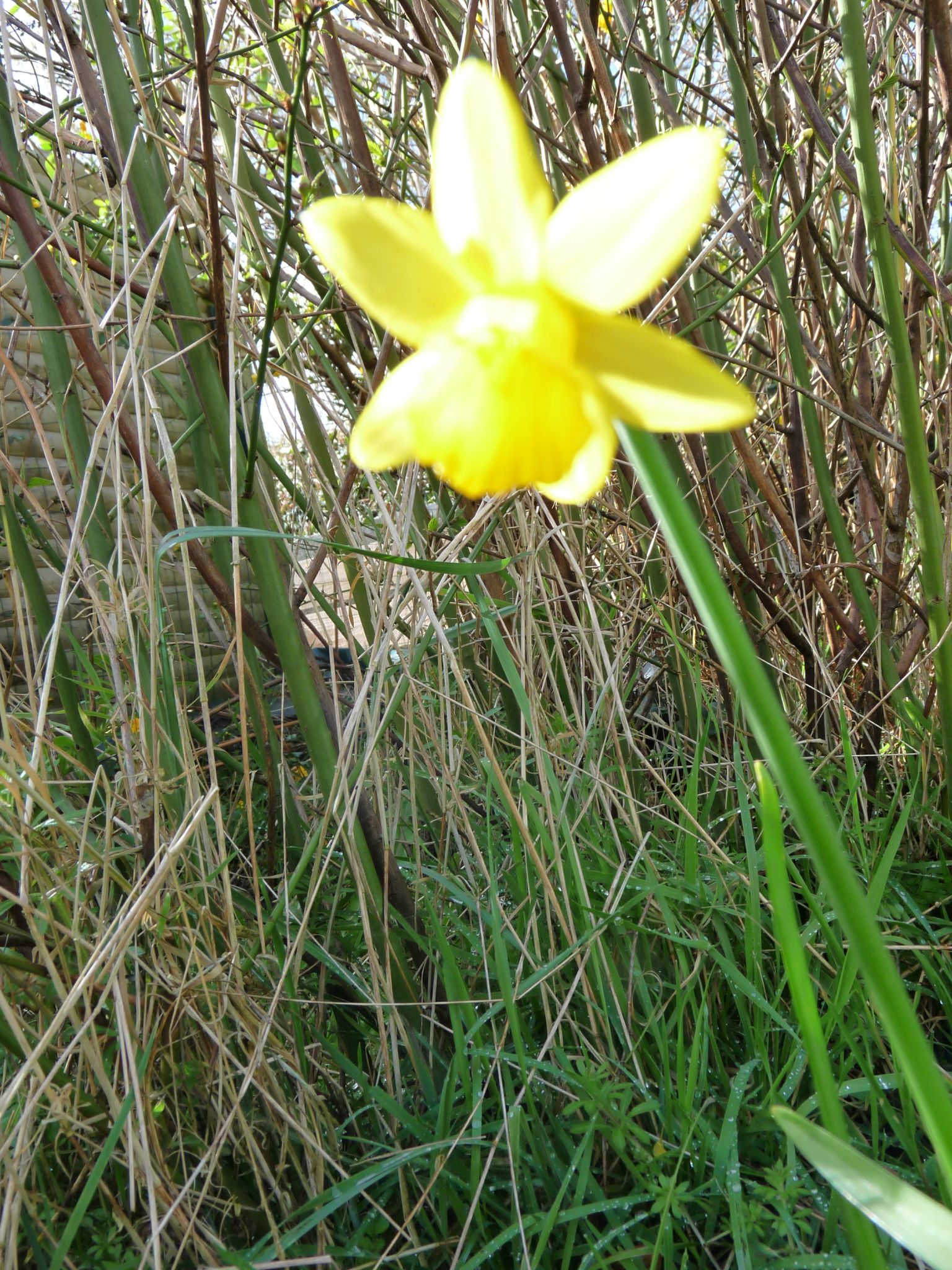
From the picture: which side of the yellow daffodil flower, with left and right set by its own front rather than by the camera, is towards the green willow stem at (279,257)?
back

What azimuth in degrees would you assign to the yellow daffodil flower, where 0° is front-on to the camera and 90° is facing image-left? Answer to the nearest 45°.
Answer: approximately 0°

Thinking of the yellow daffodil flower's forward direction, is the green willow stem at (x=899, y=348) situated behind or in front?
behind
